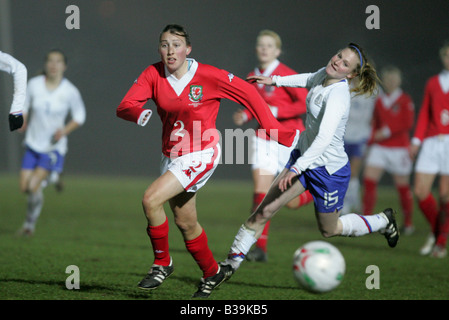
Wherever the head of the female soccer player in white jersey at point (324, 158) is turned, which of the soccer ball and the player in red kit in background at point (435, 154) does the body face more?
the soccer ball

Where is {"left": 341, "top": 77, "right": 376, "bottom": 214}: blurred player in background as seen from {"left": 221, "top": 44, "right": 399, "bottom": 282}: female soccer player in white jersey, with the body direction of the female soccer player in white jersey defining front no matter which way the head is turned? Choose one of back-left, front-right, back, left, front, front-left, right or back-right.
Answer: back-right

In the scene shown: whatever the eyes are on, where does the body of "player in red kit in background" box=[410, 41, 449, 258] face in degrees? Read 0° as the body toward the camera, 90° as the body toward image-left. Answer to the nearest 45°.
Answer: approximately 0°

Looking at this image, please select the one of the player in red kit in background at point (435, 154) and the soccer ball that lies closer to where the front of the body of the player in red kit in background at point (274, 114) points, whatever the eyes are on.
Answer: the soccer ball

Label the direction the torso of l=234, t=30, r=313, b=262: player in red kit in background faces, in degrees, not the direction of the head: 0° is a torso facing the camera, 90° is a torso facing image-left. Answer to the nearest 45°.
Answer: approximately 45°

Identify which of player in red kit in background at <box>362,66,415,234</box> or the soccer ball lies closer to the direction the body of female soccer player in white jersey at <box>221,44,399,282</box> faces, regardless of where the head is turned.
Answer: the soccer ball
